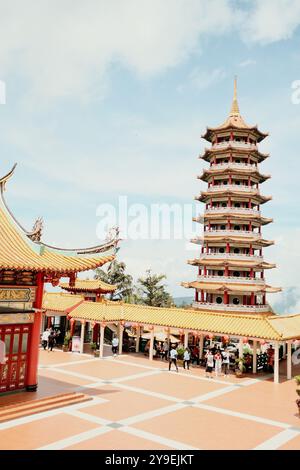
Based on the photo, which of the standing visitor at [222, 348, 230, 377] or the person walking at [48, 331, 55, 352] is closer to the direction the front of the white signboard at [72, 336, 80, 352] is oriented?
the standing visitor

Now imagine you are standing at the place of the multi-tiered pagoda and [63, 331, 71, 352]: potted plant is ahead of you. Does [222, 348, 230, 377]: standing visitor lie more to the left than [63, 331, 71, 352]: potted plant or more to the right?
left

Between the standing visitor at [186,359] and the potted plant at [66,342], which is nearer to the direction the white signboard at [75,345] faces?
the standing visitor

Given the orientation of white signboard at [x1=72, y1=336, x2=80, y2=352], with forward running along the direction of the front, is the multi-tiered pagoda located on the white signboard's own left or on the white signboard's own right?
on the white signboard's own left

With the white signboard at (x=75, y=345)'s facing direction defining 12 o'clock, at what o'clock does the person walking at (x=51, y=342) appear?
The person walking is roughly at 4 o'clock from the white signboard.

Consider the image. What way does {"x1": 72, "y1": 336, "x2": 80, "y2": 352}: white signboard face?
toward the camera

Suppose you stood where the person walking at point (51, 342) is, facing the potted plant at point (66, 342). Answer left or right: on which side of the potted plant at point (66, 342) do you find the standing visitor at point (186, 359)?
right

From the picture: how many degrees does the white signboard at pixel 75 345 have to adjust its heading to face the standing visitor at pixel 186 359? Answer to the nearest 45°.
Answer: approximately 45° to its left

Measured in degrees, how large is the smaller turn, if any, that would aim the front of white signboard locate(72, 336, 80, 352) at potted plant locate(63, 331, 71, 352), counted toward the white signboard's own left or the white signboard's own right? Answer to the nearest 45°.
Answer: approximately 135° to the white signboard's own right

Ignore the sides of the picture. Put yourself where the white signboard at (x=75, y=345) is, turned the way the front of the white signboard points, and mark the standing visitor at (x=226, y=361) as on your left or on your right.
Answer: on your left

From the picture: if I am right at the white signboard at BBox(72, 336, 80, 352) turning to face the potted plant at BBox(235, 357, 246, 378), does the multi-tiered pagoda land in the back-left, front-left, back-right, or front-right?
front-left

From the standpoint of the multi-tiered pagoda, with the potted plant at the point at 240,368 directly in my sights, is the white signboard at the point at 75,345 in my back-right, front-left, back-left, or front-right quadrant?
front-right

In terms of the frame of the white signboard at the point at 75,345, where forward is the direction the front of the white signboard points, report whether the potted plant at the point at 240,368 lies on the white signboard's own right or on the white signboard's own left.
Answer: on the white signboard's own left
